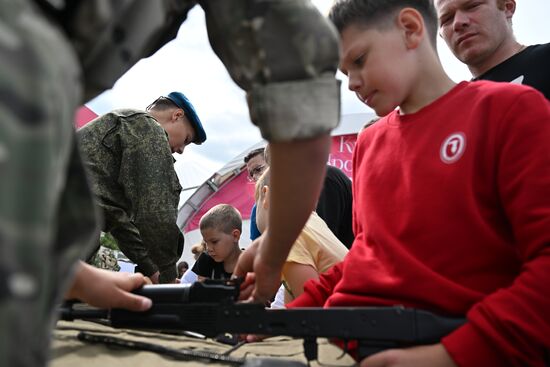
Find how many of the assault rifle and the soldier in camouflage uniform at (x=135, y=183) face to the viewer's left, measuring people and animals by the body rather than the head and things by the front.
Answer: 1

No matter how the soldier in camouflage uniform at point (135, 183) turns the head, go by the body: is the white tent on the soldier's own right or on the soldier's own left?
on the soldier's own left

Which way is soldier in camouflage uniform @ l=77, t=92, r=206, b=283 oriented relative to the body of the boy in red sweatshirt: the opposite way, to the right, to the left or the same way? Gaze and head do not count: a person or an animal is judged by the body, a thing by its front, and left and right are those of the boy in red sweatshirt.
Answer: the opposite way

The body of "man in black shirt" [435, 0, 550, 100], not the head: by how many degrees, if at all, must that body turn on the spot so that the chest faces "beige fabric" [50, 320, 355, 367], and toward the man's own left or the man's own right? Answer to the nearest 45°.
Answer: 0° — they already face it

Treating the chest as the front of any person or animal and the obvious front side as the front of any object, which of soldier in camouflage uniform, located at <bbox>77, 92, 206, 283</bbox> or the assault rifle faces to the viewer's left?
the assault rifle

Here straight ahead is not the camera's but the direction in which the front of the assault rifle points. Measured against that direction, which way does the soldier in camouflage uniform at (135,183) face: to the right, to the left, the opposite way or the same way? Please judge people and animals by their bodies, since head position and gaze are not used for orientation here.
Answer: the opposite way

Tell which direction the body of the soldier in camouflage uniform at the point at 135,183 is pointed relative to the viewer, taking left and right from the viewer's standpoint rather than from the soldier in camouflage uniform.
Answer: facing to the right of the viewer

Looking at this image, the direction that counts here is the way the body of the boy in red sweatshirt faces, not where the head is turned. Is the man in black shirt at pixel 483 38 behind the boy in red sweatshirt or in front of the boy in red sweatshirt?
behind

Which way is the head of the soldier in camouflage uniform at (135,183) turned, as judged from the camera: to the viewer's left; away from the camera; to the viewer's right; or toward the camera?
to the viewer's right
